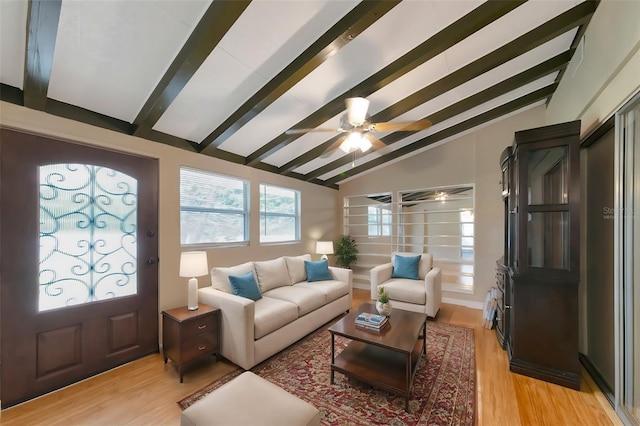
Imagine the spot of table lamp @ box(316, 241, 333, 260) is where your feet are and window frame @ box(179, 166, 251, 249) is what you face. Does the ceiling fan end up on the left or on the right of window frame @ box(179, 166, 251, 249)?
left

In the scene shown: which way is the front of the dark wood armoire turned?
to the viewer's left

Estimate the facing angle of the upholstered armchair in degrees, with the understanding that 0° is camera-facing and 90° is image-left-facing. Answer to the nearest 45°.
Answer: approximately 45°

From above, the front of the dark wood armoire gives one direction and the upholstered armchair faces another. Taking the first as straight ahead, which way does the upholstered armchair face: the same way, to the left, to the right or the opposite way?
to the left

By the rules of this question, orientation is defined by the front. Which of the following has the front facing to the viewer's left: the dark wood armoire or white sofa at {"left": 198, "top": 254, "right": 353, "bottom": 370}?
the dark wood armoire

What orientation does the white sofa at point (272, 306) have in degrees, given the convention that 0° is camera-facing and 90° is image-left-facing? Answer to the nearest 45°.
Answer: approximately 315°

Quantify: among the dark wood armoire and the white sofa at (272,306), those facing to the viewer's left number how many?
1

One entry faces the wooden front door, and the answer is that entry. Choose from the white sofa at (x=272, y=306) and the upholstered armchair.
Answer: the upholstered armchair
